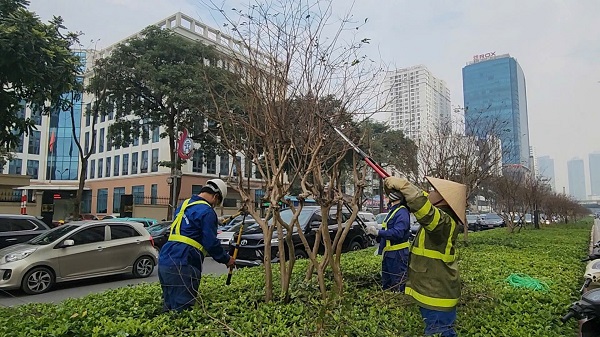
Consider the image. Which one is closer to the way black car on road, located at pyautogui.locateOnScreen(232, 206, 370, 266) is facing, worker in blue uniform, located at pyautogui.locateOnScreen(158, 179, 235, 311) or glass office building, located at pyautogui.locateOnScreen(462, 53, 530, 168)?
the worker in blue uniform

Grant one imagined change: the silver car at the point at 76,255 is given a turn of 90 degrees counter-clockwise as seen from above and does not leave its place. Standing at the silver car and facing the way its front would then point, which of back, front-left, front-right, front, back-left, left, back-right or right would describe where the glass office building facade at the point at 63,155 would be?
back-left

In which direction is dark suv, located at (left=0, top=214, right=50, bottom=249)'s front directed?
to the viewer's left

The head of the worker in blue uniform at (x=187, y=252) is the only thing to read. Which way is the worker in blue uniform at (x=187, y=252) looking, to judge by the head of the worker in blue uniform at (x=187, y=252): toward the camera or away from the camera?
away from the camera

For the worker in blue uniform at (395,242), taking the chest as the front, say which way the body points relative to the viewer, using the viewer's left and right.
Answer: facing to the left of the viewer

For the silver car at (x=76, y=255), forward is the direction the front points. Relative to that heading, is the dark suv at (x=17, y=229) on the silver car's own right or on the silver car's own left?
on the silver car's own right

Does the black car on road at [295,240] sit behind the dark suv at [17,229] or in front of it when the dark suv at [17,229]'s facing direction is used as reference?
behind

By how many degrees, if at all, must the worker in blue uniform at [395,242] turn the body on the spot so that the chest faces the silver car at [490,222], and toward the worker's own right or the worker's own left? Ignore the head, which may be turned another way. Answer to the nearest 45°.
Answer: approximately 90° to the worker's own right

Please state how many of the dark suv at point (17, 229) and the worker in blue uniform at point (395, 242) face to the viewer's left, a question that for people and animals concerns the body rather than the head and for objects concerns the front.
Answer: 2

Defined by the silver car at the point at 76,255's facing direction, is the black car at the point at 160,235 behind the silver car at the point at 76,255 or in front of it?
behind

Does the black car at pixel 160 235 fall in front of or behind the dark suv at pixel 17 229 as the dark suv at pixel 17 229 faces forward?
behind
